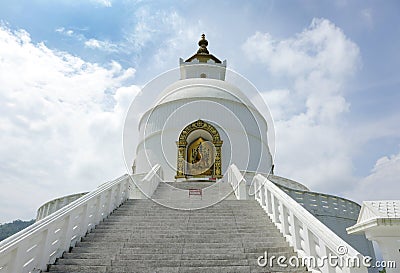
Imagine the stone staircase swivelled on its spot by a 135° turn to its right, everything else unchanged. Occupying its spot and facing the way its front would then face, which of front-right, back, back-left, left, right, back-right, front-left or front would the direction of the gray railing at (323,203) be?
right

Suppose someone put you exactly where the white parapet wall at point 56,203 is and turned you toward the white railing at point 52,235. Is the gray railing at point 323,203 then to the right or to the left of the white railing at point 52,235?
left

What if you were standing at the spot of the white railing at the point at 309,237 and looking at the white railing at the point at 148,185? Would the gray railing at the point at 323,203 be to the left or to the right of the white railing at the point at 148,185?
right

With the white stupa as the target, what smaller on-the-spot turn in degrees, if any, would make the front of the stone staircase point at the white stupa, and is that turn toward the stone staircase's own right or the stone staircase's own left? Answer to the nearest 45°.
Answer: approximately 180°

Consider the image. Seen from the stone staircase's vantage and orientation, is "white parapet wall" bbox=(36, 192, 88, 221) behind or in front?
behind

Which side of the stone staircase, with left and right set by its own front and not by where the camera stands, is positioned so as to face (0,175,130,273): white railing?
right

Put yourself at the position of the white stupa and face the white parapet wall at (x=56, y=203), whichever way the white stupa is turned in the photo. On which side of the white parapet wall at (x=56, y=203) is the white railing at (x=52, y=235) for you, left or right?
left

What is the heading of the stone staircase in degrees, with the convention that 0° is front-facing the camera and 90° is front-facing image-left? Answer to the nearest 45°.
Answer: approximately 0°
